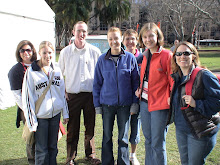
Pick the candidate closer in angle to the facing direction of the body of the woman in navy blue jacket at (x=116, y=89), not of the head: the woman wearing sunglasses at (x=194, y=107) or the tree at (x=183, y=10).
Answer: the woman wearing sunglasses

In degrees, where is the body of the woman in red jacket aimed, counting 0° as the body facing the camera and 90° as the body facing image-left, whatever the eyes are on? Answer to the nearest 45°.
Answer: approximately 45°

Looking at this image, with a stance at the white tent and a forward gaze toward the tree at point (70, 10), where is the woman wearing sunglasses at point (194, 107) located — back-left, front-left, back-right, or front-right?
back-right

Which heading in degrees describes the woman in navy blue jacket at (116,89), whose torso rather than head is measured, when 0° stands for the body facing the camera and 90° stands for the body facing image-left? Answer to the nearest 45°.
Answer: approximately 0°

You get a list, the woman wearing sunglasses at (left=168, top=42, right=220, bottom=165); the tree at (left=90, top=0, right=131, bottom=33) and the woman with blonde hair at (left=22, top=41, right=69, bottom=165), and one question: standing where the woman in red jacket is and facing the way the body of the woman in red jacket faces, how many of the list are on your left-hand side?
1

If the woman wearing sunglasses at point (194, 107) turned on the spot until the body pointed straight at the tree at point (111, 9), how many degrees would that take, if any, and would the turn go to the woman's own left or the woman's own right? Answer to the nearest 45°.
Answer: approximately 135° to the woman's own right

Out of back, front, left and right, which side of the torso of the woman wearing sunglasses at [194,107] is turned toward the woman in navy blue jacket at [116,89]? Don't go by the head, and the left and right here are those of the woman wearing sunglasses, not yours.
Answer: right

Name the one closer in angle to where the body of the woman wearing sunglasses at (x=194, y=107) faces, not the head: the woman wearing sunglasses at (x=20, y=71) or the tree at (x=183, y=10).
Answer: the woman wearing sunglasses

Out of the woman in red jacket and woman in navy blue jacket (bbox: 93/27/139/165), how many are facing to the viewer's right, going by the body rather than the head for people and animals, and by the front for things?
0

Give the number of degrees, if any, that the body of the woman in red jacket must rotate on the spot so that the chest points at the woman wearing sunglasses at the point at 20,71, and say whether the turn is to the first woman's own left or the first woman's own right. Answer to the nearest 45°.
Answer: approximately 45° to the first woman's own right

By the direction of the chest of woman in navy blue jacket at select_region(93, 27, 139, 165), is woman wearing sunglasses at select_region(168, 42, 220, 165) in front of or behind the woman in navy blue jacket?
in front
